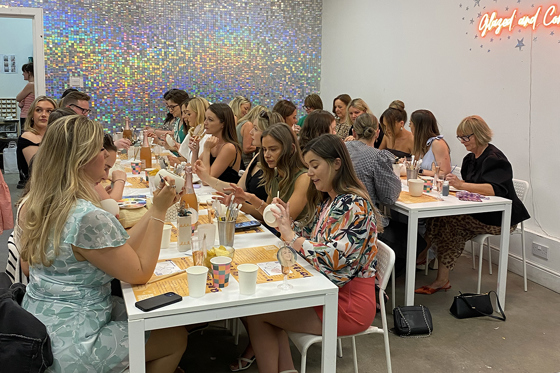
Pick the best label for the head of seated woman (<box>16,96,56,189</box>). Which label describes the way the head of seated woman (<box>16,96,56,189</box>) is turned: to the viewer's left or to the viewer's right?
to the viewer's right

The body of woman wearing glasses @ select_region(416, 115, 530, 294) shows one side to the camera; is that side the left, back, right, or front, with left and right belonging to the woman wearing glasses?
left

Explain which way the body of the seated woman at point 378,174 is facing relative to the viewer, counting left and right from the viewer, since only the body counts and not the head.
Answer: facing away from the viewer and to the right of the viewer

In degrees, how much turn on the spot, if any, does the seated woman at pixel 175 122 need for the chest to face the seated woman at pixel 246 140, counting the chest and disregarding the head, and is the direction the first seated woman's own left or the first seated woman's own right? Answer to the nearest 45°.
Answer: approximately 90° to the first seated woman's own left

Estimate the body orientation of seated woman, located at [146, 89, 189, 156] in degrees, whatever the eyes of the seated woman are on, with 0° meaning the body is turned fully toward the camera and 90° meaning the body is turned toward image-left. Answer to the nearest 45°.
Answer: approximately 45°

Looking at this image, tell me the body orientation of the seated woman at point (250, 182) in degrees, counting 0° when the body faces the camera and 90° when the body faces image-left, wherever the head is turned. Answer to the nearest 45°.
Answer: approximately 90°

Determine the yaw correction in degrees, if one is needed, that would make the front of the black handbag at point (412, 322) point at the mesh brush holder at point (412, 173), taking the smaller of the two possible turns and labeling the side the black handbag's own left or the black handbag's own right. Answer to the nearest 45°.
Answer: approximately 180°

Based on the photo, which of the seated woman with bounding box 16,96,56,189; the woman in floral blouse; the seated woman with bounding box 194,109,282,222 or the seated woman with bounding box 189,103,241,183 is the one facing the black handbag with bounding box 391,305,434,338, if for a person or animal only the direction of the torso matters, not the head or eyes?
the seated woman with bounding box 16,96,56,189

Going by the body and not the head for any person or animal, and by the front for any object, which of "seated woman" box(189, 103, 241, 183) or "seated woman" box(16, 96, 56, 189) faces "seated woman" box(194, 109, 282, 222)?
"seated woman" box(16, 96, 56, 189)

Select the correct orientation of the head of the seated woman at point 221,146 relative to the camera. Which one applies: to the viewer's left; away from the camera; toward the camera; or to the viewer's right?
to the viewer's left

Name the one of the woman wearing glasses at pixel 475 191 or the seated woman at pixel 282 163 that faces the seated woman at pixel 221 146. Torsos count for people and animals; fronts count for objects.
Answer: the woman wearing glasses
